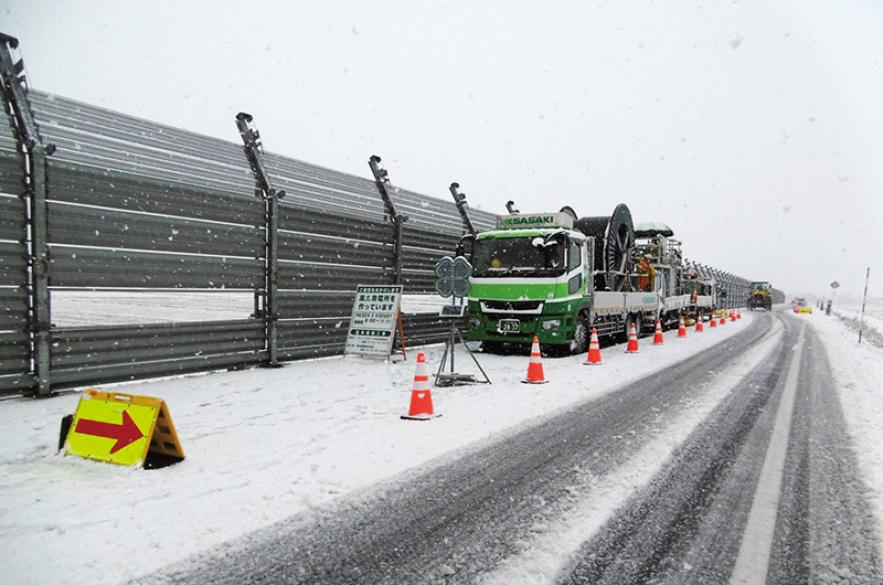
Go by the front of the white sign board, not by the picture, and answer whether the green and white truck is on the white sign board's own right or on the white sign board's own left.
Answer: on the white sign board's own left

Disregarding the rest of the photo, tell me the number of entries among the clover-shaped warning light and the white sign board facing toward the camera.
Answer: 2

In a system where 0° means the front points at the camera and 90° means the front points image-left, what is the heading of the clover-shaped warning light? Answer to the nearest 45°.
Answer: approximately 0°
